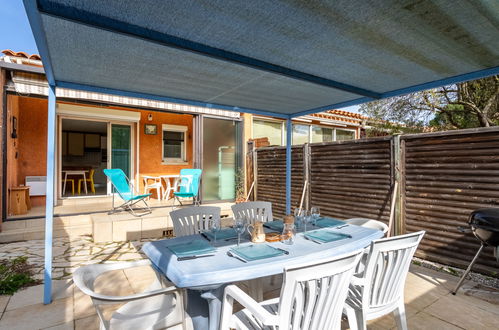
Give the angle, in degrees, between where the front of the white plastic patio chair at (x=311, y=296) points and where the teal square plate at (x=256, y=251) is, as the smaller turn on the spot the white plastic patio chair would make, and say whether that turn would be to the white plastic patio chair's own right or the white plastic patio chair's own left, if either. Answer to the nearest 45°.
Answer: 0° — it already faces it

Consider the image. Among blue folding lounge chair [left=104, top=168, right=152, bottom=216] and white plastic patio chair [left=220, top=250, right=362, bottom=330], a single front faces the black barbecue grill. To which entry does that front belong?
the blue folding lounge chair

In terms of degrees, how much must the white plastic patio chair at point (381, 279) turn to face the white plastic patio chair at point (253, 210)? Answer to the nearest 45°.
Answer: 0° — it already faces it

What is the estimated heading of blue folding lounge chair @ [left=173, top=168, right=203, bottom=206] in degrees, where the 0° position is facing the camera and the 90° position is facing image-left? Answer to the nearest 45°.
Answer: approximately 45°

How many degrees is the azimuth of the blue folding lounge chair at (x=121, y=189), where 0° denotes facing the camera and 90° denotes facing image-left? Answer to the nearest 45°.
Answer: approximately 315°

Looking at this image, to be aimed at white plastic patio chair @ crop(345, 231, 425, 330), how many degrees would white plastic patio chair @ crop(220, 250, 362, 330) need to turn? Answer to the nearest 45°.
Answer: approximately 90° to its right

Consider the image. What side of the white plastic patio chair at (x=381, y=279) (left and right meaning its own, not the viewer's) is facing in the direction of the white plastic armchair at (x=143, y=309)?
left

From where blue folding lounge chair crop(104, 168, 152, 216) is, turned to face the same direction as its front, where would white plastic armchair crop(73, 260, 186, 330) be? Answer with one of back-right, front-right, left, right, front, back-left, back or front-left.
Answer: front-right

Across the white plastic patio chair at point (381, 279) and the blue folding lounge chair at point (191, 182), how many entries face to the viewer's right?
0
